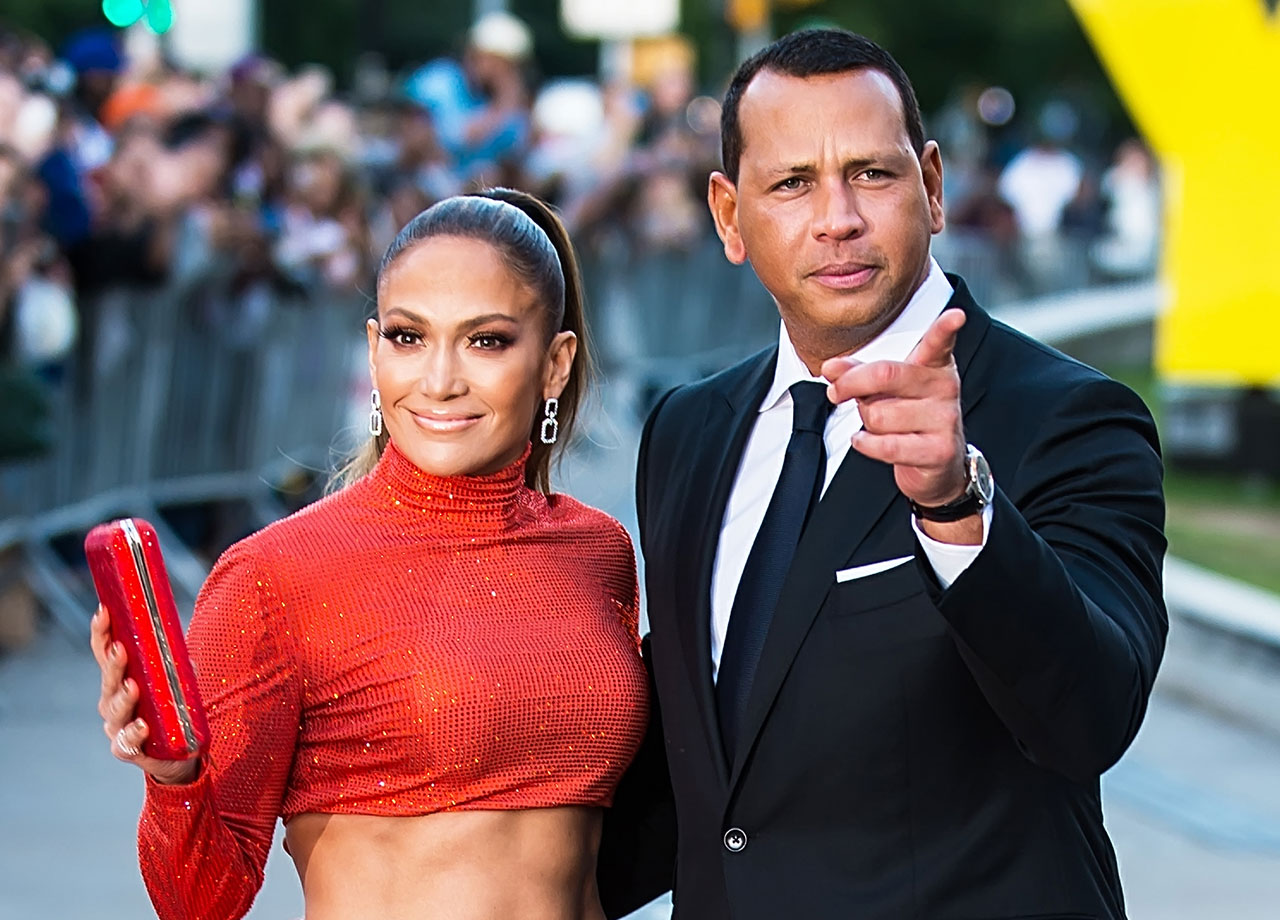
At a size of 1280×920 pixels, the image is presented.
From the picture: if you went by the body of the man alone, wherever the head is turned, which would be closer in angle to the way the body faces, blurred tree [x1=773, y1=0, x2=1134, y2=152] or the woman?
the woman

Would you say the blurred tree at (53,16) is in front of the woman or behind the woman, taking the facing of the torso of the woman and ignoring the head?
behind

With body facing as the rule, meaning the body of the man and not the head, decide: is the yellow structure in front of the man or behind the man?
behind

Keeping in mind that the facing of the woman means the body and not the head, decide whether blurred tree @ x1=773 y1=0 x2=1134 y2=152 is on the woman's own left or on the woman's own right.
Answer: on the woman's own left

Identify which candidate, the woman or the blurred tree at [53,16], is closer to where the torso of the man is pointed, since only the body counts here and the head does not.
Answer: the woman

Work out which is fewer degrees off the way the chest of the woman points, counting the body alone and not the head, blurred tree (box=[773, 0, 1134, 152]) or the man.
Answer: the man

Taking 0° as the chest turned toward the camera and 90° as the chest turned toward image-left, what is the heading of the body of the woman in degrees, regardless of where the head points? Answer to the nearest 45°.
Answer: approximately 315°

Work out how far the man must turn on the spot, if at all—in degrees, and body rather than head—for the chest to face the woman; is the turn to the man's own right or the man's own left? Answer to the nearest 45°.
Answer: approximately 45° to the man's own right

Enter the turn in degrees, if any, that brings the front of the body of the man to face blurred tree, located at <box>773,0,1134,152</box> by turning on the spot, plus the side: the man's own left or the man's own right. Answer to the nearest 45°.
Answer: approximately 135° to the man's own right

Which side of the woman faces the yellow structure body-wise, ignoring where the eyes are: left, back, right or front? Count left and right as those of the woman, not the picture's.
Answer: left
